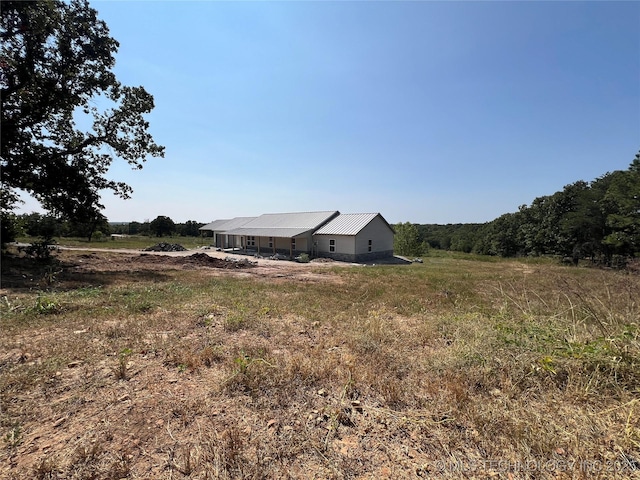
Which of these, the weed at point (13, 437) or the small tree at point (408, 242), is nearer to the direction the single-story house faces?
the weed

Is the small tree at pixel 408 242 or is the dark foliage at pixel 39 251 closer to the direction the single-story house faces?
the dark foliage

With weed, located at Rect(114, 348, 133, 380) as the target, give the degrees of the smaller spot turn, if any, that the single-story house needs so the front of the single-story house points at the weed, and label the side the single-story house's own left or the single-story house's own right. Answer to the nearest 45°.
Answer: approximately 45° to the single-story house's own left

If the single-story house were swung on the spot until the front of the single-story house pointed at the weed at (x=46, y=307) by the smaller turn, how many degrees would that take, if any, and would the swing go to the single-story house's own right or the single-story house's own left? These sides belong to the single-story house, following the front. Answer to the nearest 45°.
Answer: approximately 45° to the single-story house's own left

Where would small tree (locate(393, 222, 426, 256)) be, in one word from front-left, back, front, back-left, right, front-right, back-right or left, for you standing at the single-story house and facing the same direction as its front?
back

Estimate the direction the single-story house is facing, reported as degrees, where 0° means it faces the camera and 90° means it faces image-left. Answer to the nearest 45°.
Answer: approximately 45°

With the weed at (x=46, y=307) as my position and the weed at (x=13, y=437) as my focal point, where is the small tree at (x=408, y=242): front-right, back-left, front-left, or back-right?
back-left

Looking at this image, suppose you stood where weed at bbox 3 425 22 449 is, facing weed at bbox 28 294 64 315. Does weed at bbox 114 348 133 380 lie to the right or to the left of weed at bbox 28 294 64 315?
right

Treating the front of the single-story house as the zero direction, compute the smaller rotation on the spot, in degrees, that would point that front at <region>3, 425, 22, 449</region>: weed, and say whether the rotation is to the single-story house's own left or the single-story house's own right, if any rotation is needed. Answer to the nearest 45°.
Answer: approximately 45° to the single-story house's own left
